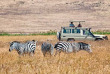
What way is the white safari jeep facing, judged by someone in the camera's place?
facing to the right of the viewer
